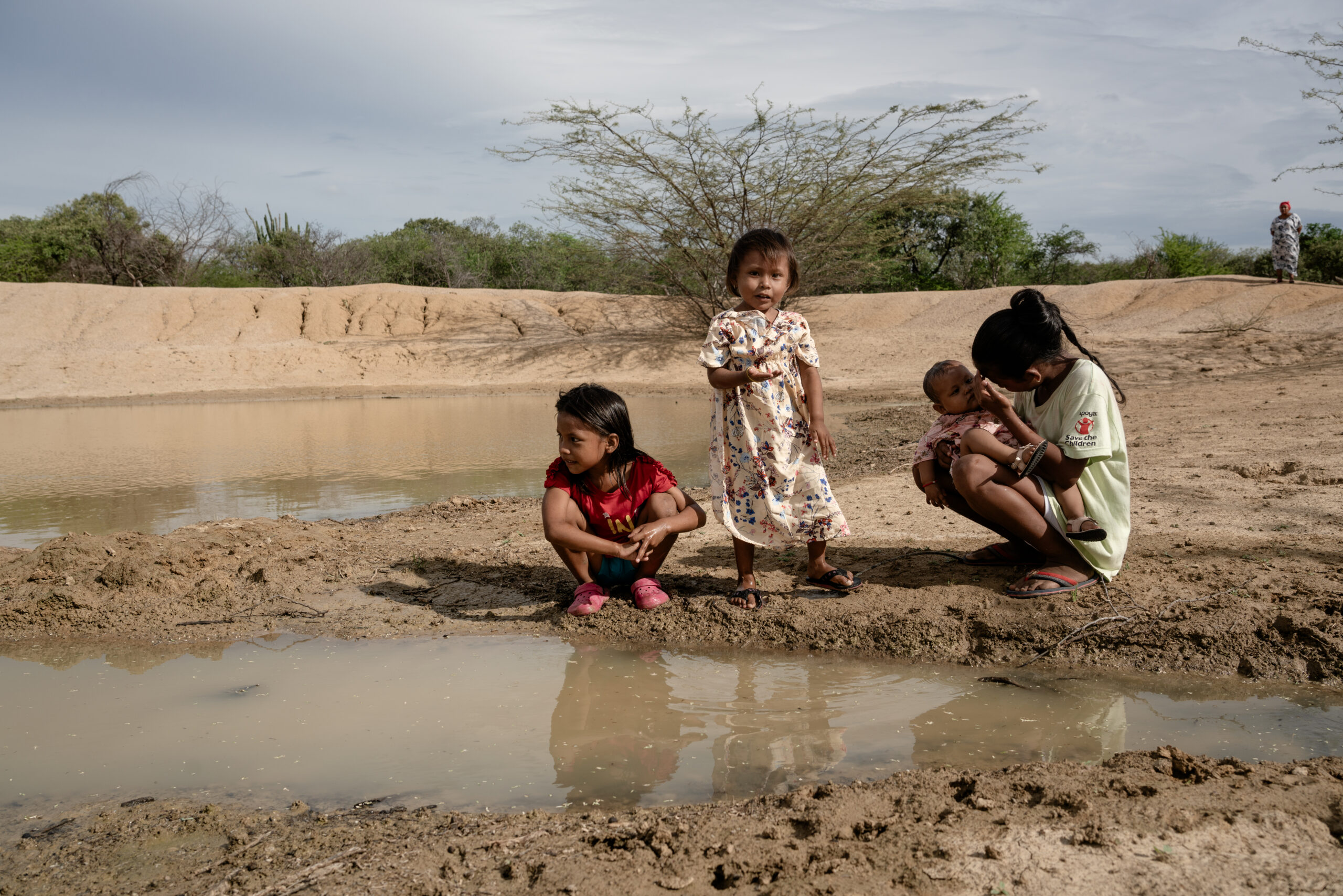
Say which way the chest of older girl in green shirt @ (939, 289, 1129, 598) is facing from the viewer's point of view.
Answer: to the viewer's left

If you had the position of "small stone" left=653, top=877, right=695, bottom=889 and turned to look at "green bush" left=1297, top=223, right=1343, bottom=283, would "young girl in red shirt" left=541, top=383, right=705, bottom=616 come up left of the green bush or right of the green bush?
left

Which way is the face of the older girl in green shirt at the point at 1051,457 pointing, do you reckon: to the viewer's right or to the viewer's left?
to the viewer's left

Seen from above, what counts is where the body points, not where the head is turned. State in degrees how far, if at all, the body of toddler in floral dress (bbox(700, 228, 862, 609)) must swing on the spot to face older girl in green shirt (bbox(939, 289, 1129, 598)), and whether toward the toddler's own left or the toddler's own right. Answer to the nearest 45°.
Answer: approximately 90° to the toddler's own left

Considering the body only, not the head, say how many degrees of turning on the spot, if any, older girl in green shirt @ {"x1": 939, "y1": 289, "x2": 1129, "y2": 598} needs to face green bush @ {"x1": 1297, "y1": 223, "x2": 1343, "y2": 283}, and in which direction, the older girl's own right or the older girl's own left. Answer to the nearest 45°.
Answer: approximately 90° to the older girl's own right

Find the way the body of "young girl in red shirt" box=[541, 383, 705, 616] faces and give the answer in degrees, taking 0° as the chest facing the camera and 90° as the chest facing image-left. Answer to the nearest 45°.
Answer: approximately 0°

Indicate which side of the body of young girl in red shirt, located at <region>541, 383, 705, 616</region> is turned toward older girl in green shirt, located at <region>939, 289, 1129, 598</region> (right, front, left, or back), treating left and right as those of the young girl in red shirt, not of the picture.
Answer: left

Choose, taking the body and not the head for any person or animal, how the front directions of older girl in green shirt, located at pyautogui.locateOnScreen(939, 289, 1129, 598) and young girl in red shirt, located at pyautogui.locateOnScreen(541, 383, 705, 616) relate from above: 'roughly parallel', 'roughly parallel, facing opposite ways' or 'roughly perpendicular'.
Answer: roughly perpendicular

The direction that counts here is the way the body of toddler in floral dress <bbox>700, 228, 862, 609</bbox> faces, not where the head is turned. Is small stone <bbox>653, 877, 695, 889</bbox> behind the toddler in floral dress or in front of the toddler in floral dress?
in front

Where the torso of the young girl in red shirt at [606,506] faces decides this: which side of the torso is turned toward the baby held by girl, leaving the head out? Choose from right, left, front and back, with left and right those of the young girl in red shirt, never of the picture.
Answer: left
